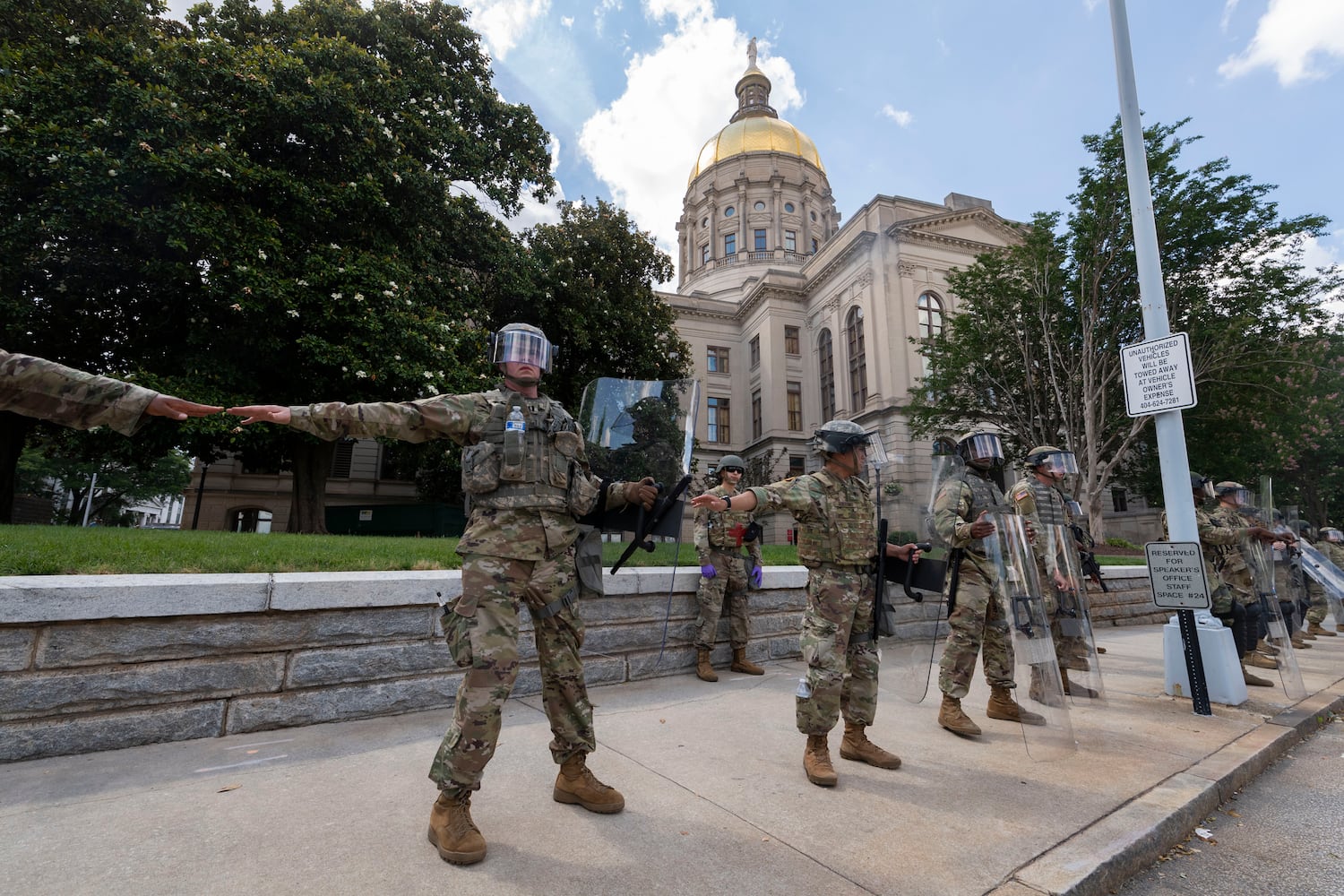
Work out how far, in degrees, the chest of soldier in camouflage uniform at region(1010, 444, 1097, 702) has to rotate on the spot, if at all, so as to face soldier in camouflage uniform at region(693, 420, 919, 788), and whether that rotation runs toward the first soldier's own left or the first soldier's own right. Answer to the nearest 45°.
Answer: approximately 90° to the first soldier's own right

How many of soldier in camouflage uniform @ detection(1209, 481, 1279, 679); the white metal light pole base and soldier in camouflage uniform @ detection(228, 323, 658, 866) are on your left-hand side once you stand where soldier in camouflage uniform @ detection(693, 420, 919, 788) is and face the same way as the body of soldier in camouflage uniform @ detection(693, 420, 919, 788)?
2

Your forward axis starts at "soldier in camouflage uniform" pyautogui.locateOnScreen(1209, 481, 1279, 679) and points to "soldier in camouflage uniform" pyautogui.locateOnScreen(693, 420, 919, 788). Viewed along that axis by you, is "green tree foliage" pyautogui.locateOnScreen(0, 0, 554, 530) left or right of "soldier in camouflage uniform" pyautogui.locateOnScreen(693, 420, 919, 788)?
right

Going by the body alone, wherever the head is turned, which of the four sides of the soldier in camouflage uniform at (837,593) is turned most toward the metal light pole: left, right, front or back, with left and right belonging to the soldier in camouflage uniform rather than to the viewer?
left

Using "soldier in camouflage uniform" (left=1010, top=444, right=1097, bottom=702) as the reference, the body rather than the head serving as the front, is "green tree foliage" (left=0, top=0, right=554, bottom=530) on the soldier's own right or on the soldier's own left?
on the soldier's own right

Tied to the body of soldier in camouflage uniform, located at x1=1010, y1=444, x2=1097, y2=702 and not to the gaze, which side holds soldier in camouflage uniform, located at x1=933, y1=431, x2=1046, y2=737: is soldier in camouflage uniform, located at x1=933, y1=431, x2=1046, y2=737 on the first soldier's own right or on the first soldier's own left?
on the first soldier's own right

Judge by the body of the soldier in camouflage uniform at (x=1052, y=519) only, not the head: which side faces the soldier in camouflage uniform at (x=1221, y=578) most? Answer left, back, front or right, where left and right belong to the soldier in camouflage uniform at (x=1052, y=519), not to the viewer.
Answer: left
